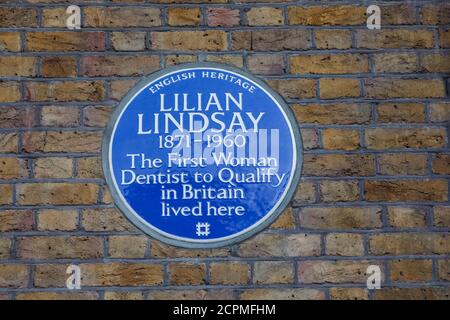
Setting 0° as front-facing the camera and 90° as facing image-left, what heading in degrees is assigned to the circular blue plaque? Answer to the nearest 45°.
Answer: approximately 0°
